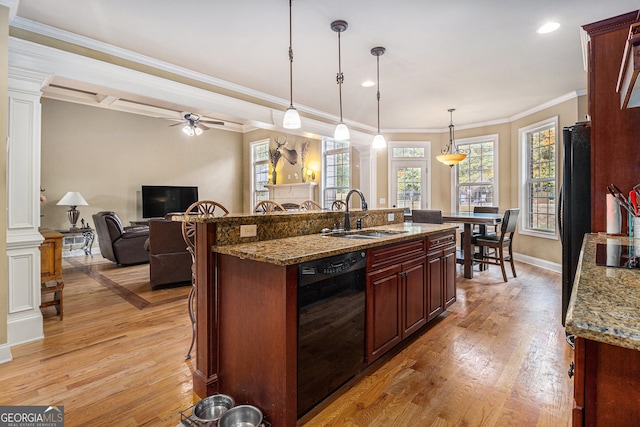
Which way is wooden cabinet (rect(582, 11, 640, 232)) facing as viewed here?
to the viewer's left

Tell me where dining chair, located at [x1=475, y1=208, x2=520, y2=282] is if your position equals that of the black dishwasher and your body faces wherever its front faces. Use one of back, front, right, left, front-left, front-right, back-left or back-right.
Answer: left

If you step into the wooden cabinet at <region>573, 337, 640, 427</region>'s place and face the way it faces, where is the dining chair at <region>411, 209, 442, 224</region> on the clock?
The dining chair is roughly at 2 o'clock from the wooden cabinet.

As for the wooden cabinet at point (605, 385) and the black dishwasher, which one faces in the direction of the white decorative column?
the wooden cabinet

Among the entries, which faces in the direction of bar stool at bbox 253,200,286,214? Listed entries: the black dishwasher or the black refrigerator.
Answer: the black refrigerator

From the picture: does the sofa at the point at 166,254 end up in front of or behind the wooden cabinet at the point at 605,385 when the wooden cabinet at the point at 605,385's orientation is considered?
in front

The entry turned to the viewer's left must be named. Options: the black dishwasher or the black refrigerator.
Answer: the black refrigerator

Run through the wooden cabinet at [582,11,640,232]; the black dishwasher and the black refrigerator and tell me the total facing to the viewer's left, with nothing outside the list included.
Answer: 2

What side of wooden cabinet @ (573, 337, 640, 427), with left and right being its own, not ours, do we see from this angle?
left

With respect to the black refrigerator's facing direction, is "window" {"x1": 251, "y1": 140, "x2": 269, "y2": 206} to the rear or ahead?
ahead

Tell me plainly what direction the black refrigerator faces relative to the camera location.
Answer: facing to the left of the viewer

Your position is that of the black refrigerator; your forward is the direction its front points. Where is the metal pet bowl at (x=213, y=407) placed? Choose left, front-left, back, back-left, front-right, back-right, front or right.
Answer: front-left

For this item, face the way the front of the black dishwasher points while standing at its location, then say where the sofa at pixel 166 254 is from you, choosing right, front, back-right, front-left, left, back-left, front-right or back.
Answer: back

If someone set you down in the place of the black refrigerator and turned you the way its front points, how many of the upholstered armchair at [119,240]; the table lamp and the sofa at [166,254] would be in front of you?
3
